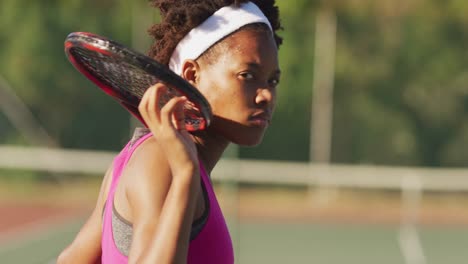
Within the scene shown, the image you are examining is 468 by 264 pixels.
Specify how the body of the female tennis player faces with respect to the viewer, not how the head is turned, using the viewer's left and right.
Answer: facing to the right of the viewer
